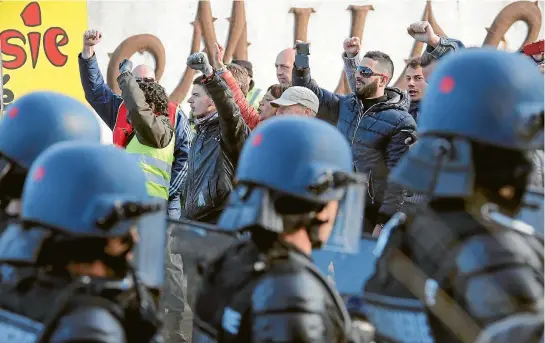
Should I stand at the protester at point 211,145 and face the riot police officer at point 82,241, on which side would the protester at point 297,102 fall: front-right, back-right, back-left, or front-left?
back-left

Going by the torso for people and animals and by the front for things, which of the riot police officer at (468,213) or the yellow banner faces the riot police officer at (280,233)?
the yellow banner
